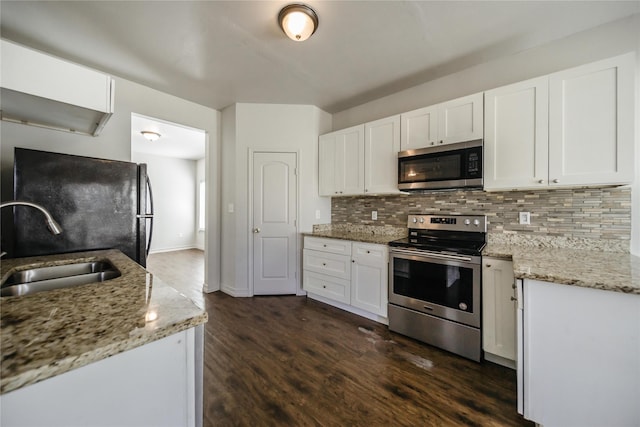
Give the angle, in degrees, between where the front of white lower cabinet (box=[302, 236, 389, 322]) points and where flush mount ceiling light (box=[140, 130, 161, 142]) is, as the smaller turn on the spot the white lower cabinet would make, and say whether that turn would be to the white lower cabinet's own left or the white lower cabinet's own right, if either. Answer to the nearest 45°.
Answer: approximately 45° to the white lower cabinet's own right

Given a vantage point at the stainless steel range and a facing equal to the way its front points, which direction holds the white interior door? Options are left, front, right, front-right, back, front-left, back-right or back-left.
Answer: front-right

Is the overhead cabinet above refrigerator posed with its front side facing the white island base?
no

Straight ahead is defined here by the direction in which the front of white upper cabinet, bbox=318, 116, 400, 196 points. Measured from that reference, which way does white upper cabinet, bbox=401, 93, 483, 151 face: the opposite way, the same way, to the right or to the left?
the same way

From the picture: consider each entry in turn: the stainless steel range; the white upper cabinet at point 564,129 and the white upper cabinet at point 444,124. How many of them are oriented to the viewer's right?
0

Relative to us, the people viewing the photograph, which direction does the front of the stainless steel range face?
facing the viewer and to the left of the viewer

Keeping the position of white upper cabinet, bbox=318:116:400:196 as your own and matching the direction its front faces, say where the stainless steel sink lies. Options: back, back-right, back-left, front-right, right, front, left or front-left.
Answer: front

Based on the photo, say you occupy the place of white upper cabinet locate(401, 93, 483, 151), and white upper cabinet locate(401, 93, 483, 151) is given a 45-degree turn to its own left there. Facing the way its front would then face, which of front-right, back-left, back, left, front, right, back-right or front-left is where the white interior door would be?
right

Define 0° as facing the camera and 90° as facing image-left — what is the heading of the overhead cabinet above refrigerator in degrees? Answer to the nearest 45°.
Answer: approximately 270°

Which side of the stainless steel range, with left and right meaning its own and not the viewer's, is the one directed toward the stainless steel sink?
front

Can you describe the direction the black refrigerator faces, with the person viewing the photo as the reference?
facing to the right of the viewer
